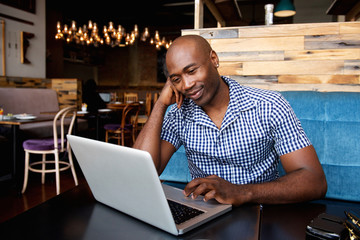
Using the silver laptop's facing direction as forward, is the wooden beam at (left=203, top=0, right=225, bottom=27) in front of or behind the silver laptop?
in front

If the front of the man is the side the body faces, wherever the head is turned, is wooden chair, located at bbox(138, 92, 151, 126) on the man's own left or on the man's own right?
on the man's own right

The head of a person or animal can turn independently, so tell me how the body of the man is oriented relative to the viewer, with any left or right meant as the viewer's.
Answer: facing the viewer and to the left of the viewer

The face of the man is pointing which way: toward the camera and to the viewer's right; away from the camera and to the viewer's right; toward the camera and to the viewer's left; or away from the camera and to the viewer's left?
toward the camera and to the viewer's left

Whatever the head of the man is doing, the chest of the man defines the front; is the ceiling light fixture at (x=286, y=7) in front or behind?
behind

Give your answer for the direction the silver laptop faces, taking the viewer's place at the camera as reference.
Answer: facing away from the viewer and to the right of the viewer

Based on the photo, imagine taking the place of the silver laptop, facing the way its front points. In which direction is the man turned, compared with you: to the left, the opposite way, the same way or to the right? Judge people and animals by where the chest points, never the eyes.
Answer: the opposite way
